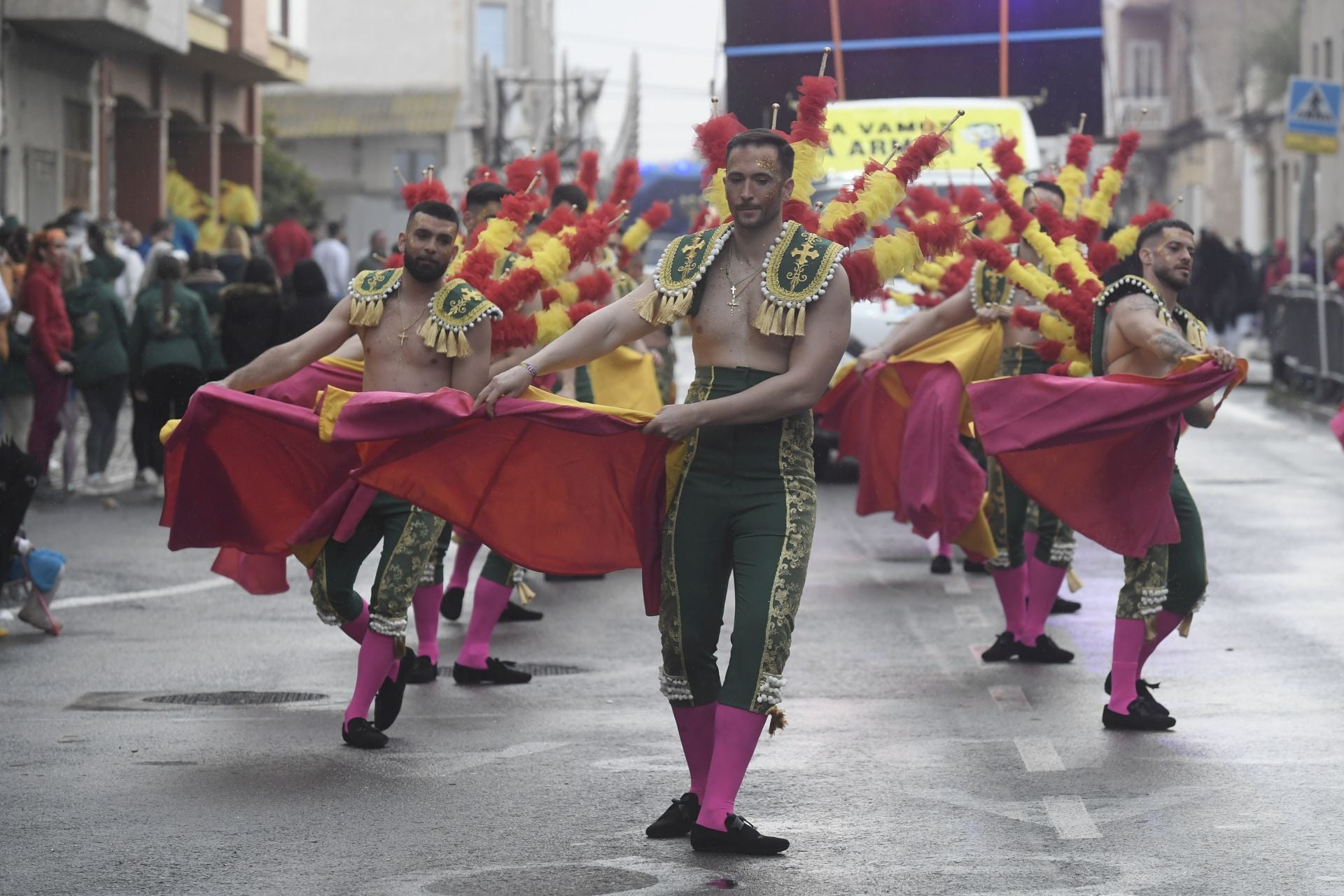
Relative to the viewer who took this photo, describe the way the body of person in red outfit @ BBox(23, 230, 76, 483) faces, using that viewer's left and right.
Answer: facing to the right of the viewer

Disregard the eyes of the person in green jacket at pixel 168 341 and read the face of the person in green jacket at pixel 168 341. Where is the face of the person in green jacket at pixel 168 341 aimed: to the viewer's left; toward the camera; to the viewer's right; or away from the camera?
away from the camera

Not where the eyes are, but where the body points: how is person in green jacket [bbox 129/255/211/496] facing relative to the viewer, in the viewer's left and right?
facing away from the viewer

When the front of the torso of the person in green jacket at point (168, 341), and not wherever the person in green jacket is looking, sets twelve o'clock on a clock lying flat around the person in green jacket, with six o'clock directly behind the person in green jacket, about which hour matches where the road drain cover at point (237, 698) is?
The road drain cover is roughly at 6 o'clock from the person in green jacket.

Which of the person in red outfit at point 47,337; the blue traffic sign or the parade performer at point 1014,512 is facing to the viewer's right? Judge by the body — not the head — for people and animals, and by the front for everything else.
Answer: the person in red outfit

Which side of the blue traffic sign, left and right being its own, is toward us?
front
